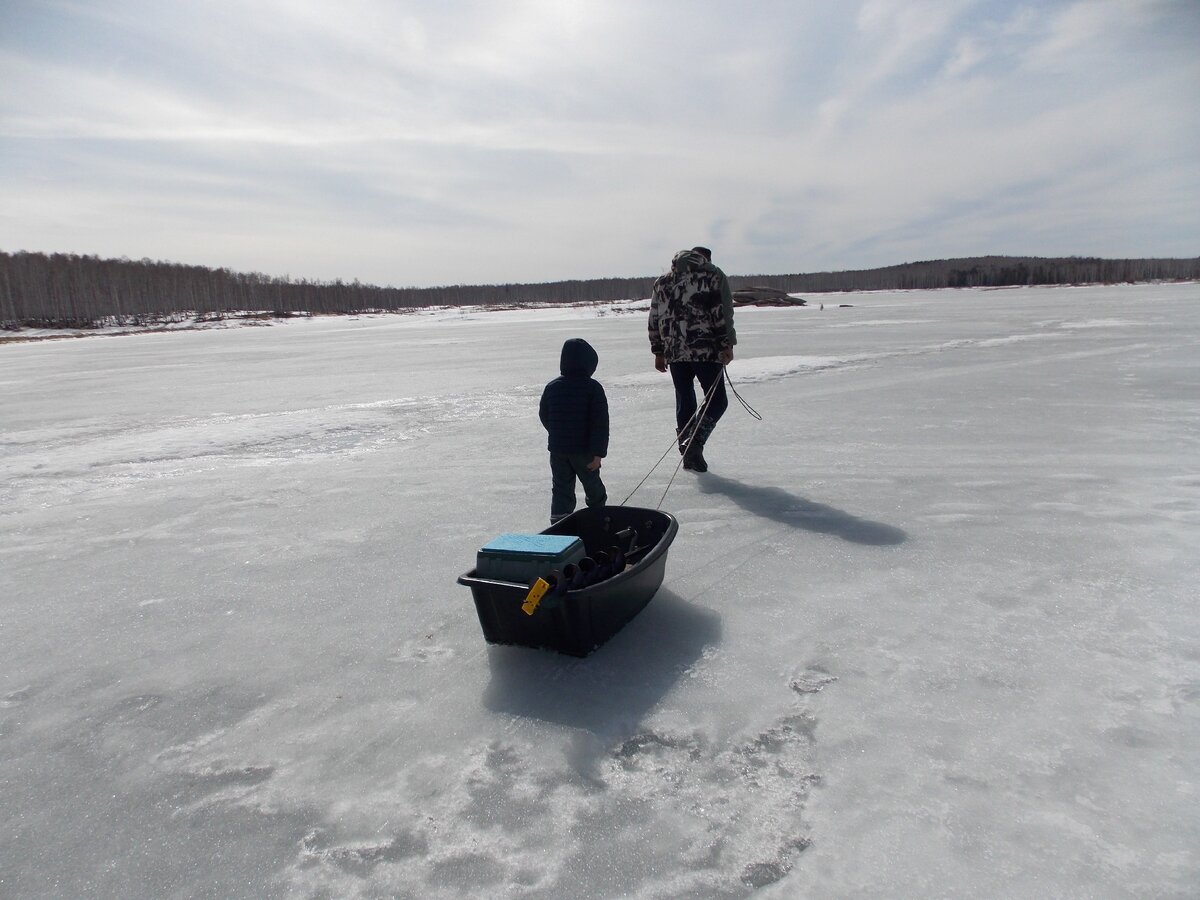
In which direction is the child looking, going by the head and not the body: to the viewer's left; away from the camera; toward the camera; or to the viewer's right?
away from the camera

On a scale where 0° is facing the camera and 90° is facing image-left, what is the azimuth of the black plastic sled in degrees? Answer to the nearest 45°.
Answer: approximately 225°
